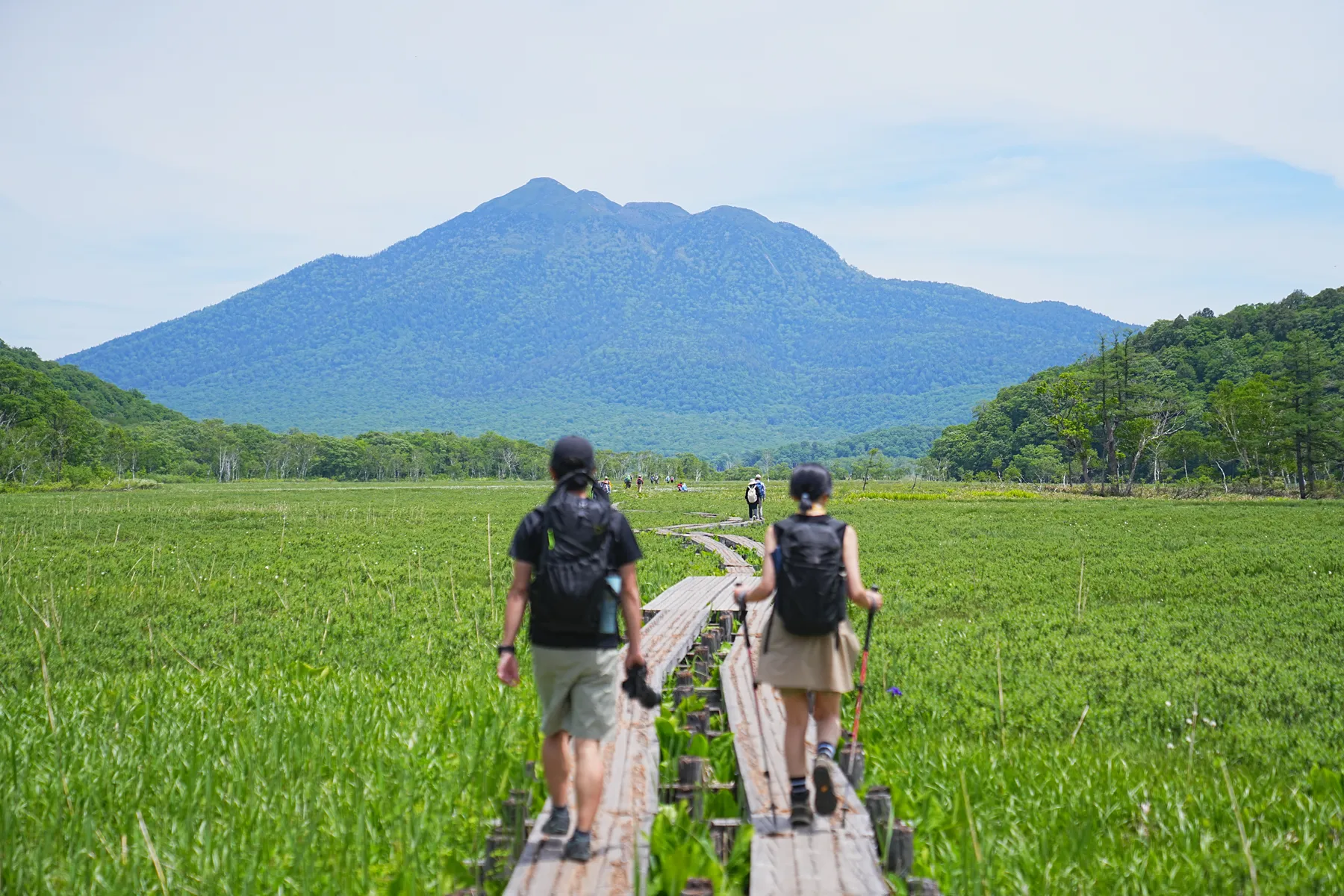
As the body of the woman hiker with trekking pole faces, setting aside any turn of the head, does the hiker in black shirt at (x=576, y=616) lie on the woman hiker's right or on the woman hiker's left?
on the woman hiker's left

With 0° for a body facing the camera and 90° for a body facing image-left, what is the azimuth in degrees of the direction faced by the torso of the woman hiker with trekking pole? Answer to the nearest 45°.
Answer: approximately 180°

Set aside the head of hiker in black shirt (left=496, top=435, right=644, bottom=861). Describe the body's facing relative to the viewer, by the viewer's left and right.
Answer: facing away from the viewer

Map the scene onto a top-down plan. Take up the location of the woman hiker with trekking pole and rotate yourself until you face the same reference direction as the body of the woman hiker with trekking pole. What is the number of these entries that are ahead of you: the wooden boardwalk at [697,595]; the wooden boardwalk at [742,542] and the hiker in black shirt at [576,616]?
2

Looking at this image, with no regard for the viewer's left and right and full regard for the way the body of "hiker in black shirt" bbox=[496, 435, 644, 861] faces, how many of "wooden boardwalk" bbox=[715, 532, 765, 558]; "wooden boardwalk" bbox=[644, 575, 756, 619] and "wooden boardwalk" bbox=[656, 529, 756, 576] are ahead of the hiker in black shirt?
3

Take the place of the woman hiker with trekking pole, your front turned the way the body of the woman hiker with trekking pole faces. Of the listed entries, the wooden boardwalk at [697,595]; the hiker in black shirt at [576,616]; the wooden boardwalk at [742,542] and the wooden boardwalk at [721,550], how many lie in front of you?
3

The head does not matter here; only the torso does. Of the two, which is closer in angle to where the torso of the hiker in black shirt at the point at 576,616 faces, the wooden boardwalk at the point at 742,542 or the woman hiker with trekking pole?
the wooden boardwalk

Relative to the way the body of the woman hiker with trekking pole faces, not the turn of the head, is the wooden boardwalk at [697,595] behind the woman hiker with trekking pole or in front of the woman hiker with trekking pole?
in front

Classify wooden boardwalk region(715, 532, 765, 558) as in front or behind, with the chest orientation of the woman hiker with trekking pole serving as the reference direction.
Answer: in front

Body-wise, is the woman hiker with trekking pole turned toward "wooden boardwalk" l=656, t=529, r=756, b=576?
yes

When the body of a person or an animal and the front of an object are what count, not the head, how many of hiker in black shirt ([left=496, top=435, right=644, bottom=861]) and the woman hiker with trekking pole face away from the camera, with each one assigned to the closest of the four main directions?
2
